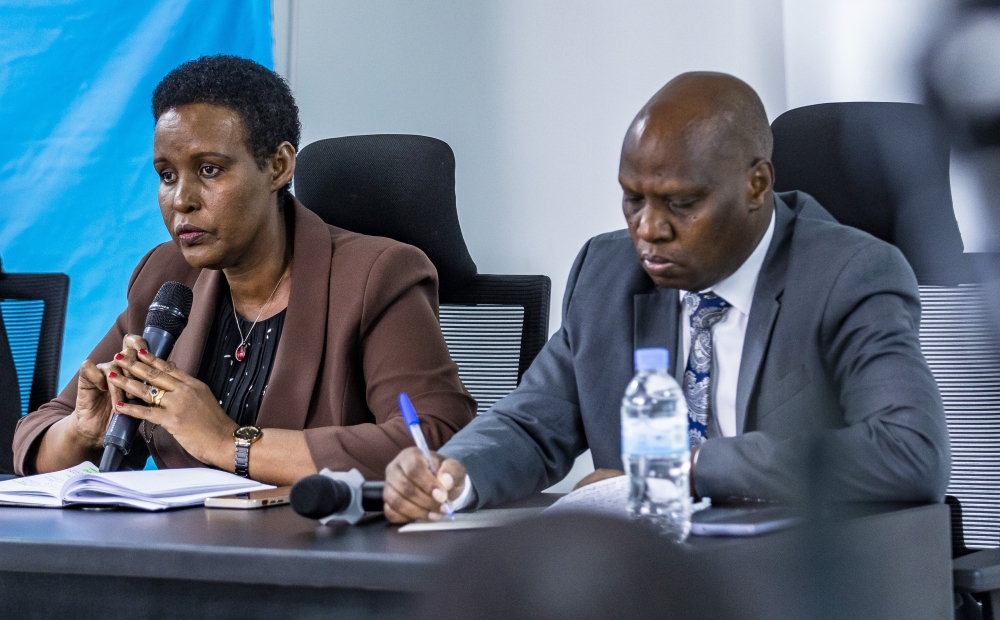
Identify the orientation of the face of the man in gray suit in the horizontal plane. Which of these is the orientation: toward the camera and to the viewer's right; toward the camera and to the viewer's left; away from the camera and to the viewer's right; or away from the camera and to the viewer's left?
toward the camera and to the viewer's left

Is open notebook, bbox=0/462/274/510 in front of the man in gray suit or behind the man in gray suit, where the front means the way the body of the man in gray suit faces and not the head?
in front

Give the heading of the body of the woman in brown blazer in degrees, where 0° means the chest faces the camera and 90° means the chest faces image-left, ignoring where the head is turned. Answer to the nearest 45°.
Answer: approximately 45°

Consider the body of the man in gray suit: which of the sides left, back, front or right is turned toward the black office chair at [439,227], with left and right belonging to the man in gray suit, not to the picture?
right

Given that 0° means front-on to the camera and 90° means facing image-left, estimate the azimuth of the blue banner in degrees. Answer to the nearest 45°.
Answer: approximately 0°

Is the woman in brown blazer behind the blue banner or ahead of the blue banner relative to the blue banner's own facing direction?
ahead

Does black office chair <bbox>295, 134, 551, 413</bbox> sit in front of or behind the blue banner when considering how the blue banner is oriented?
in front

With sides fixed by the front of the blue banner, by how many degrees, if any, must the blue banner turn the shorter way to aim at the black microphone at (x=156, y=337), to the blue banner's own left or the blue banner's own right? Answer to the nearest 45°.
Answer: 0° — it already faces it

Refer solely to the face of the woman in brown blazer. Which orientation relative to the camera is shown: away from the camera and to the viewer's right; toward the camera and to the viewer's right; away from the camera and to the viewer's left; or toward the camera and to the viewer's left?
toward the camera and to the viewer's left

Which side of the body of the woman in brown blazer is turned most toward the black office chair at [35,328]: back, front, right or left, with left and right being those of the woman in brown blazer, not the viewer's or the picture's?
right

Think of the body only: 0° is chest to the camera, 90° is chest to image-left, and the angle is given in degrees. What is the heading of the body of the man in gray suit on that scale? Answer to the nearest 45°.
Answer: approximately 45°

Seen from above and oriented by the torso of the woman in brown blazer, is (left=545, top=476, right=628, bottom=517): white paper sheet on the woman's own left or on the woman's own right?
on the woman's own left
